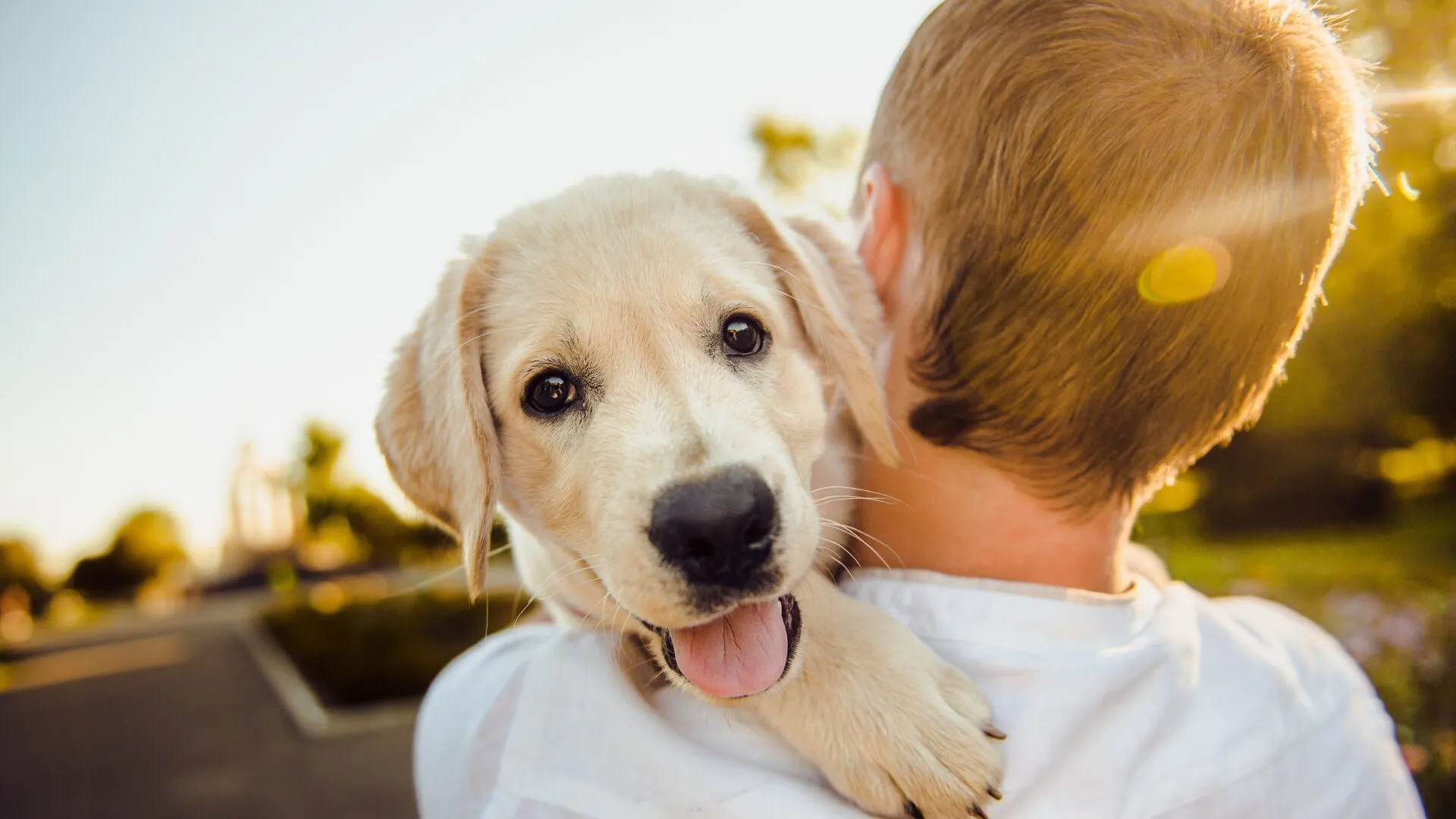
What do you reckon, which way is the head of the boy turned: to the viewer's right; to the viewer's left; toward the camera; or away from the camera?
away from the camera

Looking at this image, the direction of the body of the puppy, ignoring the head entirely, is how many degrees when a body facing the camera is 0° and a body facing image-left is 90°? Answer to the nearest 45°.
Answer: approximately 0°

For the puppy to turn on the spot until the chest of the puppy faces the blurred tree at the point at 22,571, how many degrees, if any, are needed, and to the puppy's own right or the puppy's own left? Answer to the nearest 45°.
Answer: approximately 135° to the puppy's own right

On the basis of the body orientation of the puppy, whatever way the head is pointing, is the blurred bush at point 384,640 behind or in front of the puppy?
behind
